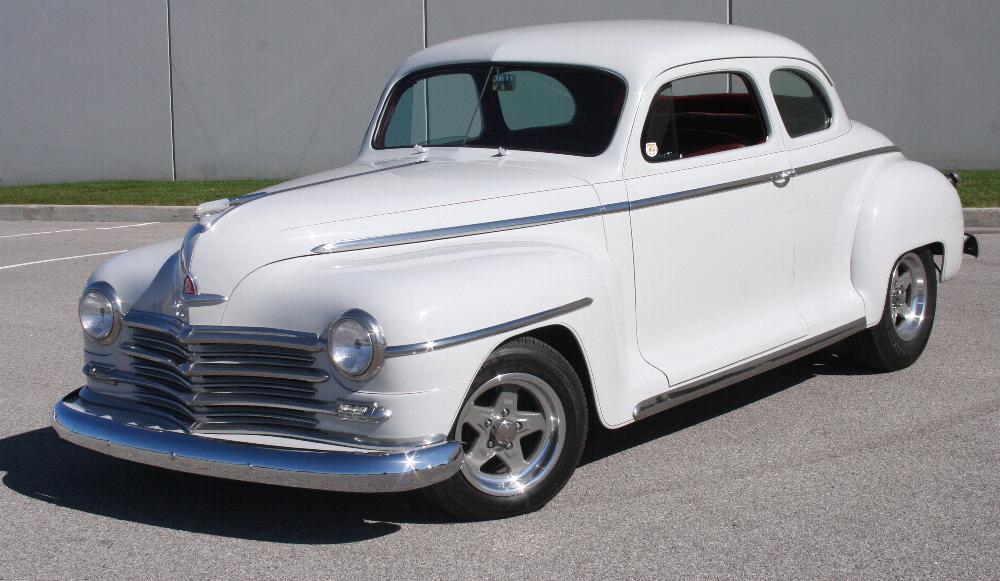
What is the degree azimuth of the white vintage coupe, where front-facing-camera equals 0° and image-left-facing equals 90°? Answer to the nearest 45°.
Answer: approximately 45°
